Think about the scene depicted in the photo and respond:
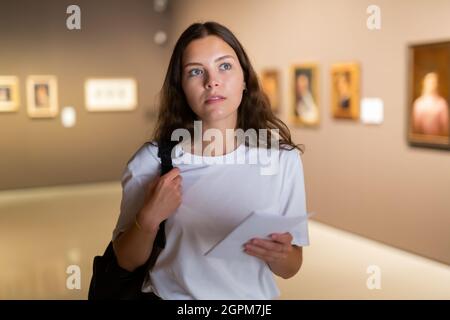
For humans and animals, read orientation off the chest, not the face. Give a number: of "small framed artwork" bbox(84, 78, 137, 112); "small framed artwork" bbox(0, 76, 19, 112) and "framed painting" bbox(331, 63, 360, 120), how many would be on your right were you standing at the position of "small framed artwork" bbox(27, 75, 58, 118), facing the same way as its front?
1

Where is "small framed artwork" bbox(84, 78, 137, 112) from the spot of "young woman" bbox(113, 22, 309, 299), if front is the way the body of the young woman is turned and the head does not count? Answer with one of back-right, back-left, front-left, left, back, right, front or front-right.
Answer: back

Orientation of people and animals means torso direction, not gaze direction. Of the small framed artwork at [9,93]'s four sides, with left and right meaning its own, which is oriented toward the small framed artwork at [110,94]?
left

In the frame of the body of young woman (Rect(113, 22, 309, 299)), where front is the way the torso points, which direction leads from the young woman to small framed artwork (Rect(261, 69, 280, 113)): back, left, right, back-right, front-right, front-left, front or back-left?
back

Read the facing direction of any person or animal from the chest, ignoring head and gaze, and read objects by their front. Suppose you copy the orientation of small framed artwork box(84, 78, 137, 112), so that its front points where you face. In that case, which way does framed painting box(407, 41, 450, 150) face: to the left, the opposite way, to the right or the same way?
to the right

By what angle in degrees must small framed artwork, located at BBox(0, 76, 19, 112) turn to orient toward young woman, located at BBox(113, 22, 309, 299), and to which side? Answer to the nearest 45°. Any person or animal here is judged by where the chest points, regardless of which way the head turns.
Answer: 0° — it already faces them

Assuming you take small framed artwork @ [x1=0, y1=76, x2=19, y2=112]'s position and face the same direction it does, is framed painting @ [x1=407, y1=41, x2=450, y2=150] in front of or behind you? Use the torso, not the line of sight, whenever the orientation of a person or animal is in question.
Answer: in front

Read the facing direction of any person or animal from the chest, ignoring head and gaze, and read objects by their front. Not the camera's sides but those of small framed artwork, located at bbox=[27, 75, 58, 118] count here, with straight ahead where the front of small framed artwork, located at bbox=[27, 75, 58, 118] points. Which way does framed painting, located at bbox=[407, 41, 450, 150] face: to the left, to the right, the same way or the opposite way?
to the right

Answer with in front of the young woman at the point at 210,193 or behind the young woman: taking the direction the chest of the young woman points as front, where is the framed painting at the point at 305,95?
behind

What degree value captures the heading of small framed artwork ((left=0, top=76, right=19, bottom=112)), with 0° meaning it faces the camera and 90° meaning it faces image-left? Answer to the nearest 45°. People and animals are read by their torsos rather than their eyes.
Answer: approximately 0°

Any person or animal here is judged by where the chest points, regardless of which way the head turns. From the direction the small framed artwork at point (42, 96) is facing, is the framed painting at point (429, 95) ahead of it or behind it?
ahead
